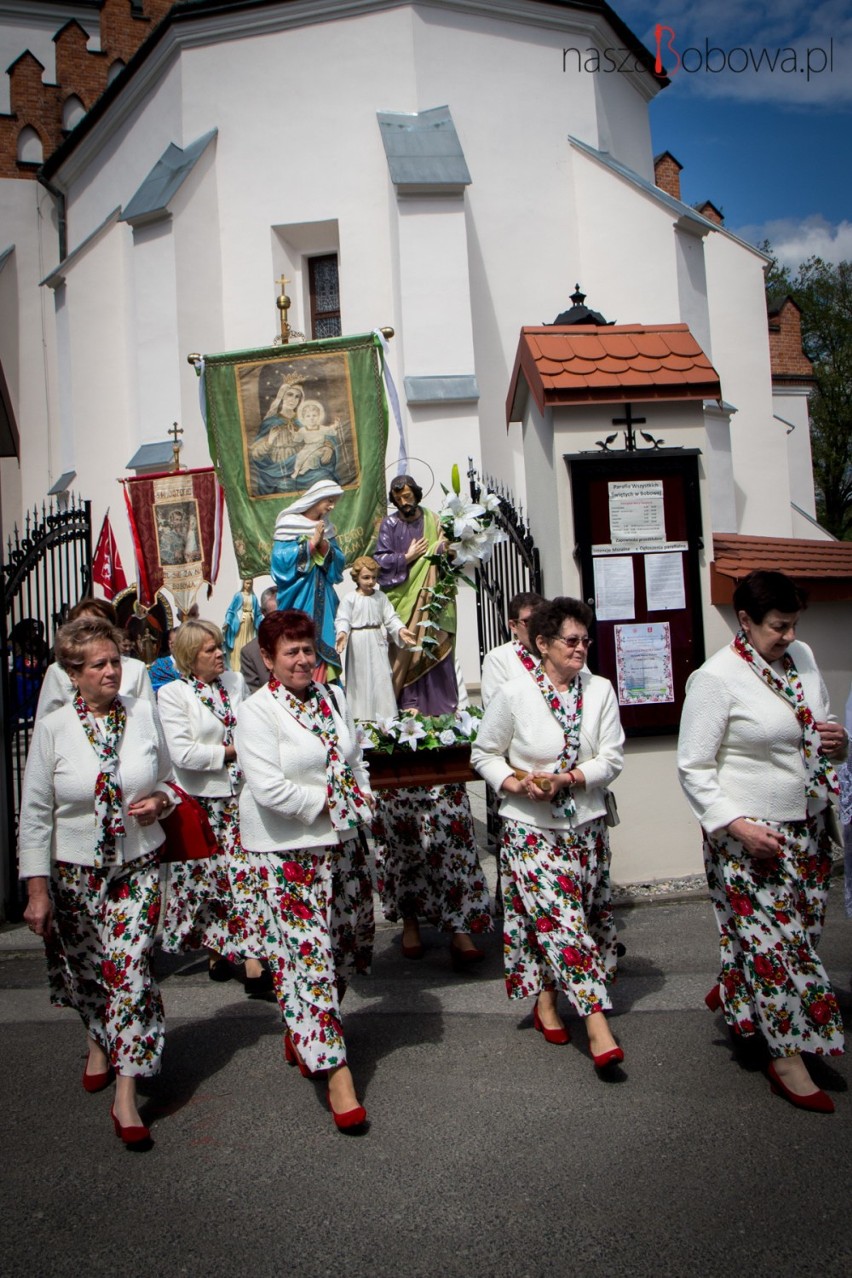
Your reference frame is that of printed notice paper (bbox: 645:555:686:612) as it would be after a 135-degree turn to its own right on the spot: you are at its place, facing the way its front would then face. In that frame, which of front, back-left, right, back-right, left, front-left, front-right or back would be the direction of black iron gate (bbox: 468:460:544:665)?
front

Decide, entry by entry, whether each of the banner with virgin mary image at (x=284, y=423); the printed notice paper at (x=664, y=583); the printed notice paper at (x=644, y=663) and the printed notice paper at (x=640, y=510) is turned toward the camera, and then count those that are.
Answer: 4

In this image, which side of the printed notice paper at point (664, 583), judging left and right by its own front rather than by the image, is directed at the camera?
front

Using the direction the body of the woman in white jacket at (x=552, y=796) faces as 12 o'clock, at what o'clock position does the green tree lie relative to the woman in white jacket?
The green tree is roughly at 8 o'clock from the woman in white jacket.

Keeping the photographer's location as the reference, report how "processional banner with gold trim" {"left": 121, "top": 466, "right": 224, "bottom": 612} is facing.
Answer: facing the viewer

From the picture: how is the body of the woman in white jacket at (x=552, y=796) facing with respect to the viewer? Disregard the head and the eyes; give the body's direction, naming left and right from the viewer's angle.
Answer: facing the viewer and to the right of the viewer

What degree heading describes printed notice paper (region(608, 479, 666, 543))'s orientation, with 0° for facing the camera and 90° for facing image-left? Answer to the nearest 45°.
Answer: approximately 0°

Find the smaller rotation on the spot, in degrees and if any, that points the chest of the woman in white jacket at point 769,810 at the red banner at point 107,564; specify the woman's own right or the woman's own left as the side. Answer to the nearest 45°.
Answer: approximately 180°

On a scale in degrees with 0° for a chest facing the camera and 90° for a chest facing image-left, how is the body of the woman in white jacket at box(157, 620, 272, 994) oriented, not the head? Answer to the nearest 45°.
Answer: approximately 315°

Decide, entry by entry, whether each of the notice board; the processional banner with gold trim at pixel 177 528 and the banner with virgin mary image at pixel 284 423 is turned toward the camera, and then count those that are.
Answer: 3

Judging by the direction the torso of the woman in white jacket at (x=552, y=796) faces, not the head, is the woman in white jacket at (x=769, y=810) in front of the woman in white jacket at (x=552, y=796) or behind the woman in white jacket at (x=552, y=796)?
in front

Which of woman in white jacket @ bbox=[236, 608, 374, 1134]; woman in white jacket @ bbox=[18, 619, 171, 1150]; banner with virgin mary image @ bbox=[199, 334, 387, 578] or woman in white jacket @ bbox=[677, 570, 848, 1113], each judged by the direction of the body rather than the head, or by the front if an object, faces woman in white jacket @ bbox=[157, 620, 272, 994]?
the banner with virgin mary image

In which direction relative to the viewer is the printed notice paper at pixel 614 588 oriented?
toward the camera
